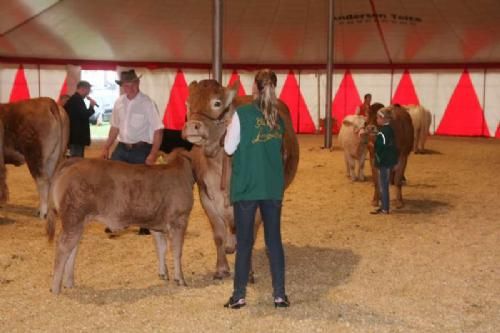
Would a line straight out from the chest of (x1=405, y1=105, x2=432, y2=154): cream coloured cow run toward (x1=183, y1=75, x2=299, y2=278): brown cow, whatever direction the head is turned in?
no

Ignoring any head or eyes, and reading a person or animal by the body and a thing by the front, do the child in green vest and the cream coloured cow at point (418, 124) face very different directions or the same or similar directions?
same or similar directions

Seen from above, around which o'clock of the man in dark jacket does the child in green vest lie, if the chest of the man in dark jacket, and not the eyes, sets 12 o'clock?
The child in green vest is roughly at 1 o'clock from the man in dark jacket.

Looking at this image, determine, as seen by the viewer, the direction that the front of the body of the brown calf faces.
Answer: to the viewer's right

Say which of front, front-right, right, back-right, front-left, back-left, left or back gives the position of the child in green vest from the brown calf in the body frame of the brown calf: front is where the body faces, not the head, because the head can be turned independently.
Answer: front-left

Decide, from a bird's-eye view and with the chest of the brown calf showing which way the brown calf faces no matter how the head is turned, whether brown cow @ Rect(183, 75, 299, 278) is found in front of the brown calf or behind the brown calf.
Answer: in front

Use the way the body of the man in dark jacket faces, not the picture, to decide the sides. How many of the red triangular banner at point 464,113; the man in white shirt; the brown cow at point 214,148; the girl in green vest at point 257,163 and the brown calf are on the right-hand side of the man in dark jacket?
4

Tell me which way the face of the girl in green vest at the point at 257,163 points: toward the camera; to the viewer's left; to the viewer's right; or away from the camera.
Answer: away from the camera

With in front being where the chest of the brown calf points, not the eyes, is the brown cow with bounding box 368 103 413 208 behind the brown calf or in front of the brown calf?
in front

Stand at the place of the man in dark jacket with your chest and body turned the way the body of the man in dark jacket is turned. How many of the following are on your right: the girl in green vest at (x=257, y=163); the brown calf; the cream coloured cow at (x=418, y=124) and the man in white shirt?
3

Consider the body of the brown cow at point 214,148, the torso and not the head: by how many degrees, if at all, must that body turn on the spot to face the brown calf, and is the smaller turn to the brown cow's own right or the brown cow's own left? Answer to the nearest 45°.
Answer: approximately 45° to the brown cow's own right

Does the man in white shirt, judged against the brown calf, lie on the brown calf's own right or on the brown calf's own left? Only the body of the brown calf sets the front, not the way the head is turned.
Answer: on the brown calf's own left

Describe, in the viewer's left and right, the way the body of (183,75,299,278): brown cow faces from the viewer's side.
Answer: facing the viewer and to the left of the viewer

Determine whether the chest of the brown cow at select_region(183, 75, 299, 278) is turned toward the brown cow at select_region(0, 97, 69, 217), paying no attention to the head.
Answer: no

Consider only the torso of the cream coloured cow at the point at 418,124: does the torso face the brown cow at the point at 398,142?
no
